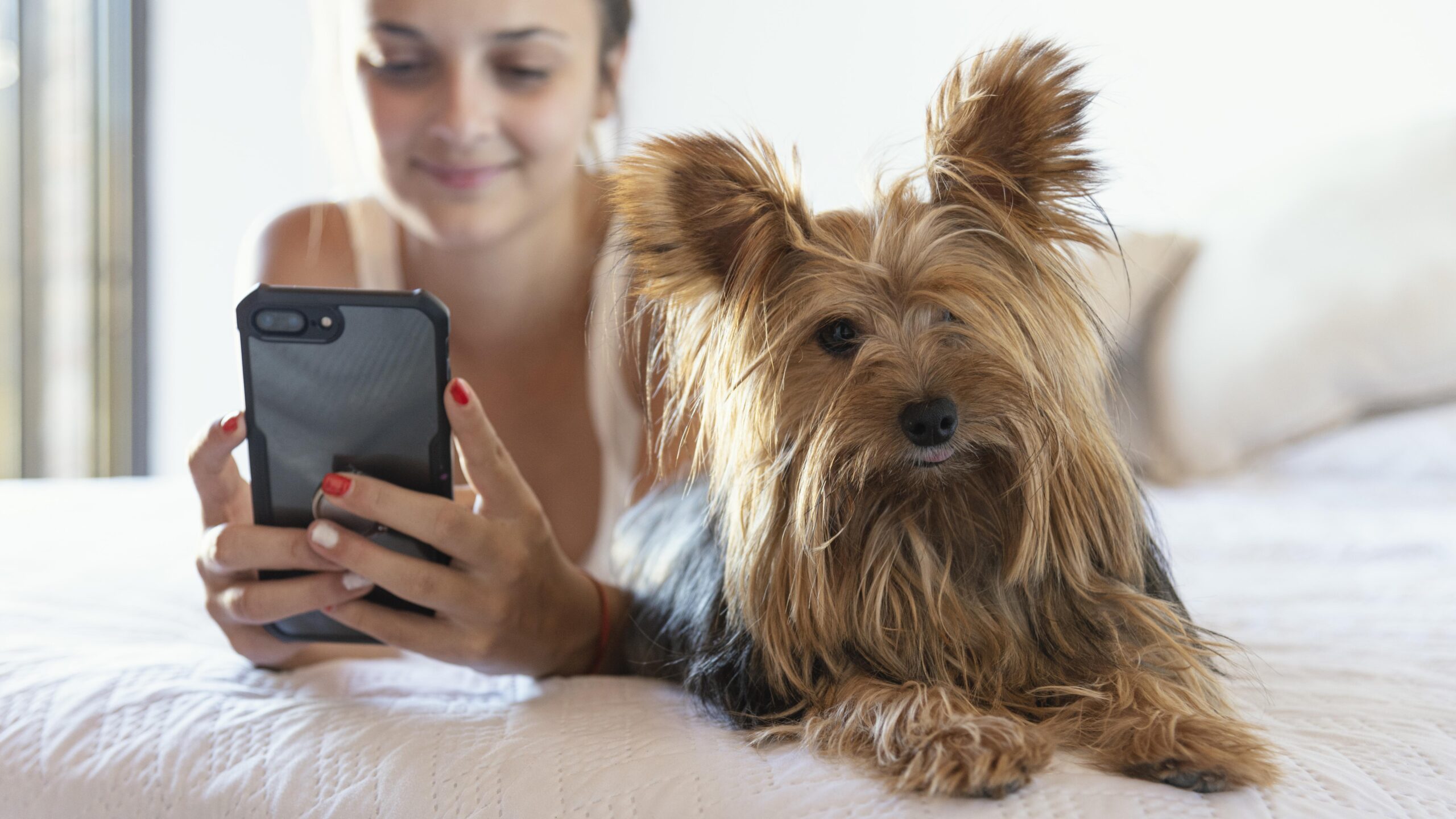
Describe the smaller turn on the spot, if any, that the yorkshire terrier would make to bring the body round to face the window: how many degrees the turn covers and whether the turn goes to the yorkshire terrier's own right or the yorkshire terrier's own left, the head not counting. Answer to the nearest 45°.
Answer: approximately 180°

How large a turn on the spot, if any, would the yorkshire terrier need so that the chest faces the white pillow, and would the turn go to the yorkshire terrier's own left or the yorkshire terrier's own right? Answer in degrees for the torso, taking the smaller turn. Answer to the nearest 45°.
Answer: approximately 90° to the yorkshire terrier's own left

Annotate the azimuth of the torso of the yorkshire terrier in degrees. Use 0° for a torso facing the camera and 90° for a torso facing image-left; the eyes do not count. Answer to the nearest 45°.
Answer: approximately 315°
